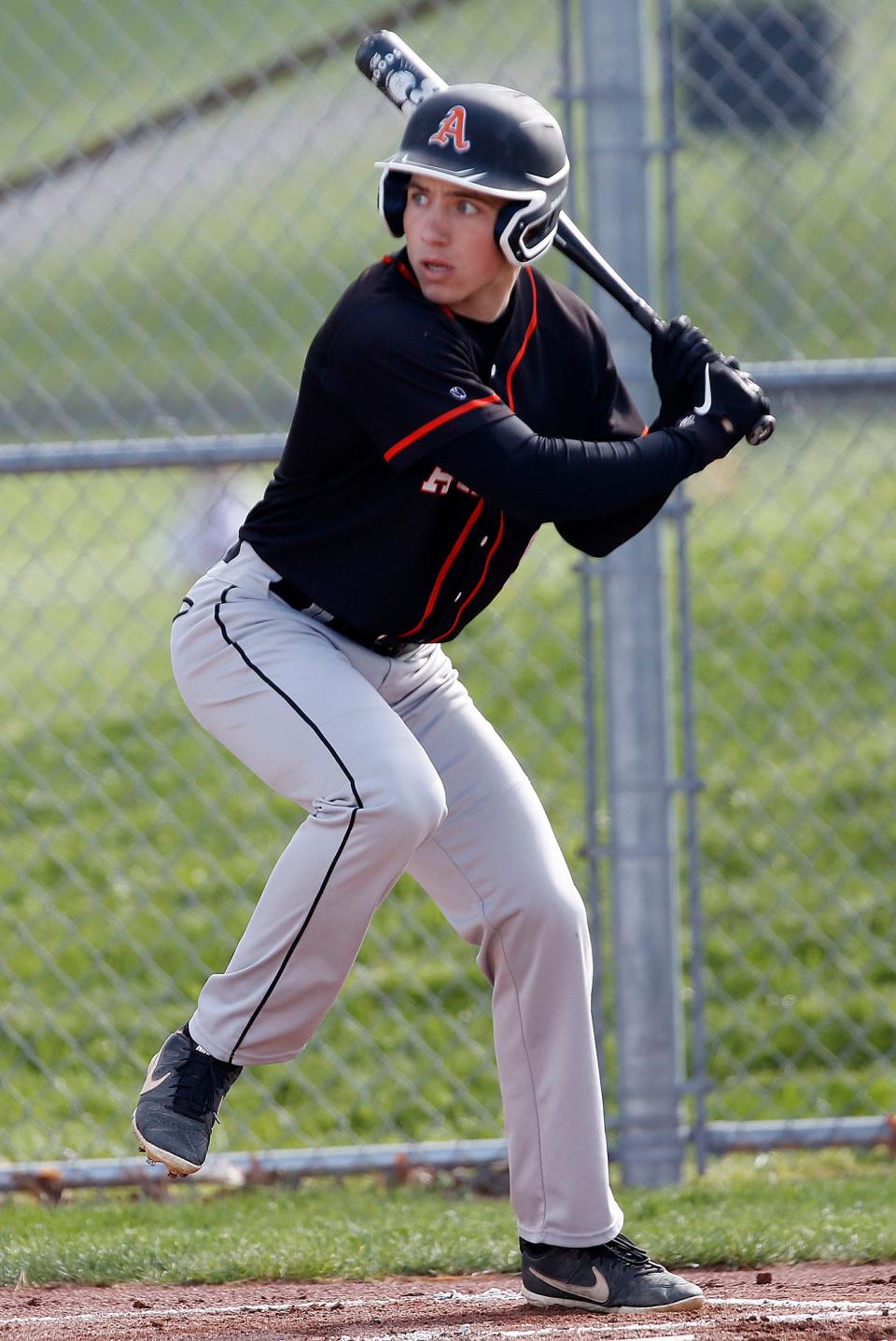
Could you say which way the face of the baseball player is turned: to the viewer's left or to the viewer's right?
to the viewer's left

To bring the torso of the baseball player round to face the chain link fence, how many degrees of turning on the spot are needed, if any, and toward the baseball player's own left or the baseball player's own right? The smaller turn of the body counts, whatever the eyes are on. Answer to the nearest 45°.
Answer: approximately 135° to the baseball player's own left
